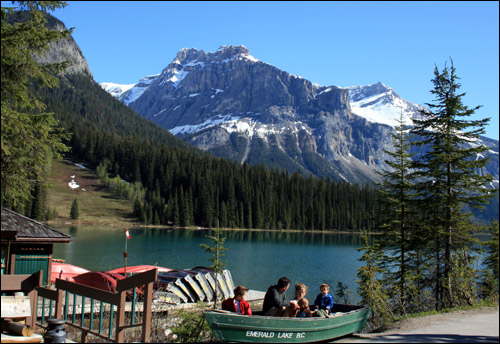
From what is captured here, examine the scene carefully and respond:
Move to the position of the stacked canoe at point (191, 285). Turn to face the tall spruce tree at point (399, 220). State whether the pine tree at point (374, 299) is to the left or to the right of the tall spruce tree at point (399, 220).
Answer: right

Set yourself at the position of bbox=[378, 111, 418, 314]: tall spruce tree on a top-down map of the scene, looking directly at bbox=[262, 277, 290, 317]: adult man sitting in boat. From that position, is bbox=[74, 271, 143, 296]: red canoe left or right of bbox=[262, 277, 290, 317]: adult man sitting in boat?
right

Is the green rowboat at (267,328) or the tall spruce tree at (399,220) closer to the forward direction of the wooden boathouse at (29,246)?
the green rowboat
